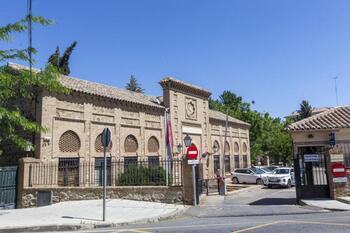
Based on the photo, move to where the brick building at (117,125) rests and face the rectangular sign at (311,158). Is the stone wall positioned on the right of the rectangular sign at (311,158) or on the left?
right

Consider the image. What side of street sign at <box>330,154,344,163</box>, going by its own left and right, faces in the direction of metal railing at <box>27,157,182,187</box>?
right

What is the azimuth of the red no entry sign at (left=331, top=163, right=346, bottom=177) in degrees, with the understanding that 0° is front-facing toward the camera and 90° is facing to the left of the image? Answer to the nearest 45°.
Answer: approximately 0°

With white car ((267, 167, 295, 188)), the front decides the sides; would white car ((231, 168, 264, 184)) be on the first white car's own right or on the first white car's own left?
on the first white car's own right

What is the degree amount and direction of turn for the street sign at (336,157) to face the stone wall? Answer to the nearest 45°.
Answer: approximately 90° to its right

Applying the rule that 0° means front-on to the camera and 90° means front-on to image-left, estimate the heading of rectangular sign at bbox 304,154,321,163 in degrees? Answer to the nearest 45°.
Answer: approximately 0°

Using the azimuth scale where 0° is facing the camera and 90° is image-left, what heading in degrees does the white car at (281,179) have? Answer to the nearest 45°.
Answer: approximately 45°

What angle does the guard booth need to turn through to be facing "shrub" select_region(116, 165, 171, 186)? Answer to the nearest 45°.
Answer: approximately 90° to its right

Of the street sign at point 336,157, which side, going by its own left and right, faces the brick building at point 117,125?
right

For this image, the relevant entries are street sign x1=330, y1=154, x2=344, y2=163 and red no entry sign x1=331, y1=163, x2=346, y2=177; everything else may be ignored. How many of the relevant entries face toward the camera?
2
